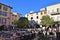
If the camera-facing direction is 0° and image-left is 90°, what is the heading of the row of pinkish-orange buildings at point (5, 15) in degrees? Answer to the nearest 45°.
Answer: approximately 315°
